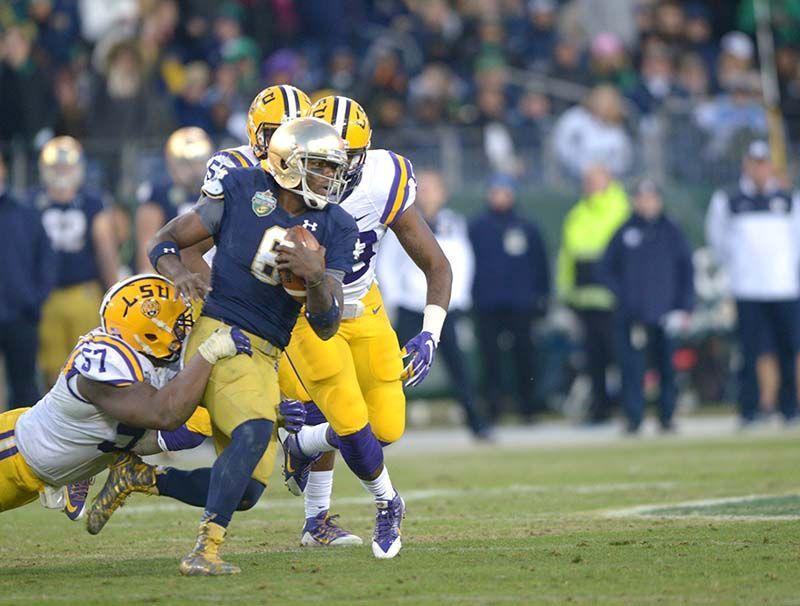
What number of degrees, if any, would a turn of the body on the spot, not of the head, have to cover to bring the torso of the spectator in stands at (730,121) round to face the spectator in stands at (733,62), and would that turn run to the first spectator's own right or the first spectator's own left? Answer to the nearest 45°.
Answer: approximately 180°

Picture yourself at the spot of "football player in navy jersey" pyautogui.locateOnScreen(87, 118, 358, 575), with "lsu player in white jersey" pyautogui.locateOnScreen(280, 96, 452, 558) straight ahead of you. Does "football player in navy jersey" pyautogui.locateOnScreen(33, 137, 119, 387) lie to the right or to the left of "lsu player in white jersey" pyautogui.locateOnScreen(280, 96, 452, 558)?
left

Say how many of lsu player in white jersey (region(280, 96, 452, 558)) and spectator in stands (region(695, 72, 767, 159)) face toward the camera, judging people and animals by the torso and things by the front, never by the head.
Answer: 2

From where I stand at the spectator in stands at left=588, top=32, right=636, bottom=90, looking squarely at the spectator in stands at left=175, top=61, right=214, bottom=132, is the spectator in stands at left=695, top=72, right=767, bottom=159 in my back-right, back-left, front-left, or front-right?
back-left
